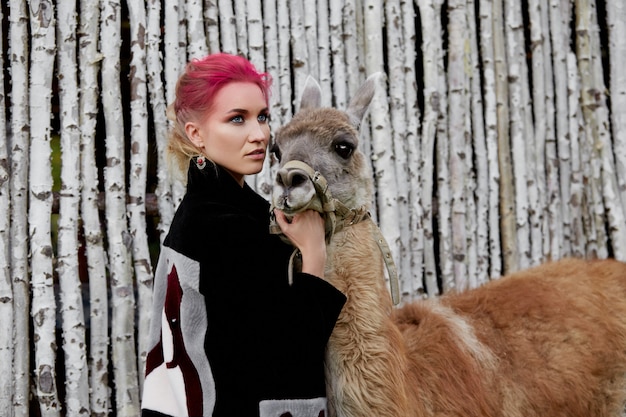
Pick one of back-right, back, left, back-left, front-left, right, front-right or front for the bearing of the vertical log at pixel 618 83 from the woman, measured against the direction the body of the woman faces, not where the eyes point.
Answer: front-left

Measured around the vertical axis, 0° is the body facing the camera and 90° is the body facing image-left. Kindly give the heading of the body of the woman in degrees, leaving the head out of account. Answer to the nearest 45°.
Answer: approximately 270°

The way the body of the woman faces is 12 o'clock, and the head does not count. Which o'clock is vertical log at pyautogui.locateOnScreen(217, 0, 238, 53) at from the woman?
The vertical log is roughly at 9 o'clock from the woman.

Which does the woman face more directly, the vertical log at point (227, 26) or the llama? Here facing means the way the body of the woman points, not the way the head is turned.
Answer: the llama

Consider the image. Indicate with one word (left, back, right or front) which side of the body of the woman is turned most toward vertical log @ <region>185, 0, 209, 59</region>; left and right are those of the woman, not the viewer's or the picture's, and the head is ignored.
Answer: left

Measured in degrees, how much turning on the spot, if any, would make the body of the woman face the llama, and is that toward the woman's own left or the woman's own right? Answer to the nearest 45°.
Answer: approximately 45° to the woman's own left
